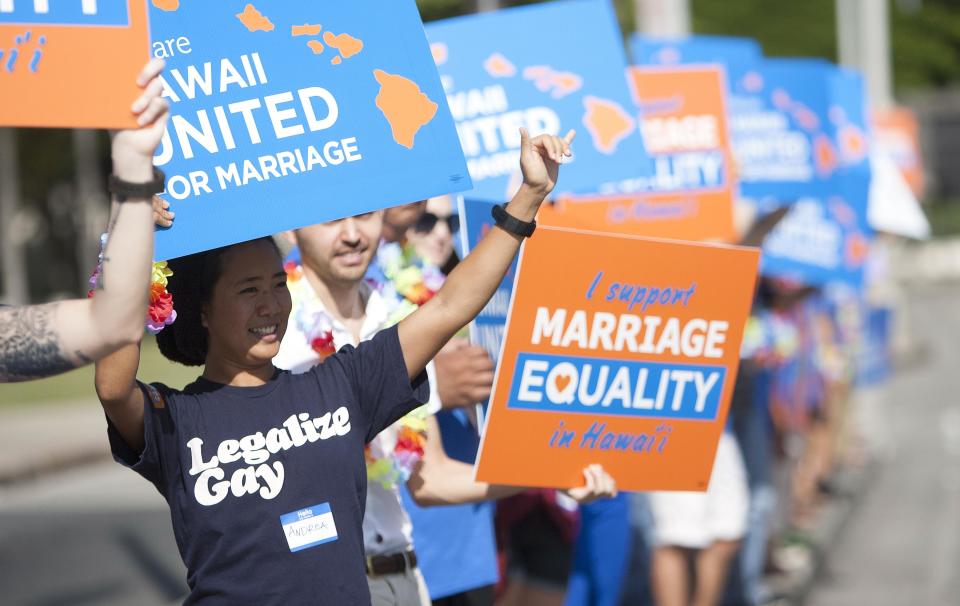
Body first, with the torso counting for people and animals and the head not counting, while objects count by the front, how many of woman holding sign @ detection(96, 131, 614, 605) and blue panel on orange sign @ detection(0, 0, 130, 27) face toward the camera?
2

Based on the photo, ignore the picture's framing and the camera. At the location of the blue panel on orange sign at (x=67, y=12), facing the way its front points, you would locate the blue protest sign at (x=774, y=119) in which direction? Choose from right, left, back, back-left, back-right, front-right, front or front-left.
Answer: back-left

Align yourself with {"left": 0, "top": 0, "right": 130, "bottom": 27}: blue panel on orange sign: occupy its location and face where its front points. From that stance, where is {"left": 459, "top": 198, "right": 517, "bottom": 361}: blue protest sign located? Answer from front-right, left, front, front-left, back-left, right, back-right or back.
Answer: back-left

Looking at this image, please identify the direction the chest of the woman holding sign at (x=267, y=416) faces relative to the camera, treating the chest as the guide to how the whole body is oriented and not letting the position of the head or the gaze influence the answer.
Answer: toward the camera

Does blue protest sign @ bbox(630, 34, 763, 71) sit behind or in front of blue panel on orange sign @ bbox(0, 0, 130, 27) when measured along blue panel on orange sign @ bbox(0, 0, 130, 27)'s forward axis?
behind

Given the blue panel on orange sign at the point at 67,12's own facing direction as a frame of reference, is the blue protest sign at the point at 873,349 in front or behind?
behind

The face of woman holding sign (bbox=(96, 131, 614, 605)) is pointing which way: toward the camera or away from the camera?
toward the camera

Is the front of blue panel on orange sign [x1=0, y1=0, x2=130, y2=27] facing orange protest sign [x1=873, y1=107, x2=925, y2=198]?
no

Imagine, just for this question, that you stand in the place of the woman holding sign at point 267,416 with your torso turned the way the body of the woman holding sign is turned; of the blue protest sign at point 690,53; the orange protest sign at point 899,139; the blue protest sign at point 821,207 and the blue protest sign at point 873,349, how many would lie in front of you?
0

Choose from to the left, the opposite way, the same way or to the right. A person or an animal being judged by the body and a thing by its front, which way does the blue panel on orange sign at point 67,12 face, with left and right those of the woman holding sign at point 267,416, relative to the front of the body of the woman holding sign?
the same way

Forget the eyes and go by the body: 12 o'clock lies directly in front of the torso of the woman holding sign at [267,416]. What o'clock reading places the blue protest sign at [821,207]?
The blue protest sign is roughly at 7 o'clock from the woman holding sign.

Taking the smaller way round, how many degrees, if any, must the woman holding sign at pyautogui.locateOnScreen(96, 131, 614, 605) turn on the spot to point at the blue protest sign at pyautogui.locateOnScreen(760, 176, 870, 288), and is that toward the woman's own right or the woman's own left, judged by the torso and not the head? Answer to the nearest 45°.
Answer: approximately 135° to the woman's own left

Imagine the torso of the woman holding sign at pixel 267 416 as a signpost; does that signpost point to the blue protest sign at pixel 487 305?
no

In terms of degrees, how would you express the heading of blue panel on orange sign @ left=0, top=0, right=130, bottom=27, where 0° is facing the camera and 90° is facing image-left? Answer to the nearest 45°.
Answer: approximately 0°

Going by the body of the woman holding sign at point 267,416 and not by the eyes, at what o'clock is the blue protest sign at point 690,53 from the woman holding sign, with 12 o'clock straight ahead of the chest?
The blue protest sign is roughly at 7 o'clock from the woman holding sign.
